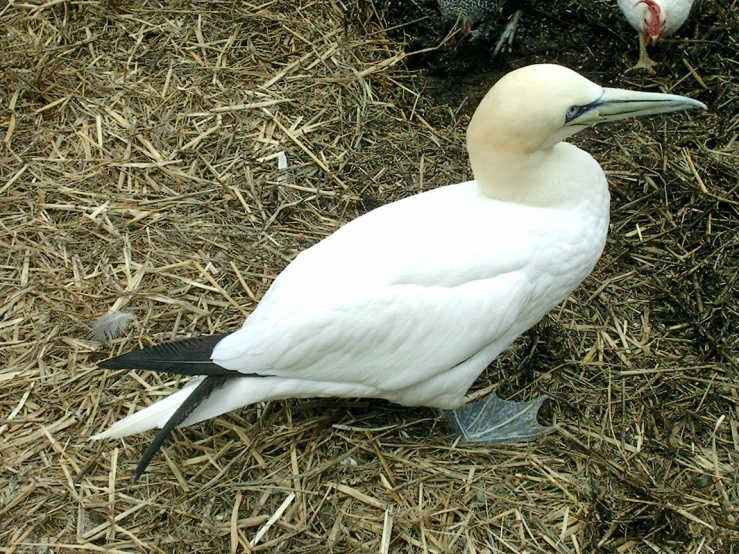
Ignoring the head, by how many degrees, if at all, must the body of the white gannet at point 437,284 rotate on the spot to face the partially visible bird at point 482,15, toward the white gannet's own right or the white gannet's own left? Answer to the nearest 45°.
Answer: approximately 90° to the white gannet's own left

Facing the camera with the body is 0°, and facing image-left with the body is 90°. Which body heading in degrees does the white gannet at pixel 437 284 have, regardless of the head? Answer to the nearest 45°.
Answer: approximately 270°

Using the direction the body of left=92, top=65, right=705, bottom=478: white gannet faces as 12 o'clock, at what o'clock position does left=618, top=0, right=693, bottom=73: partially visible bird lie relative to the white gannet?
The partially visible bird is roughly at 10 o'clock from the white gannet.
